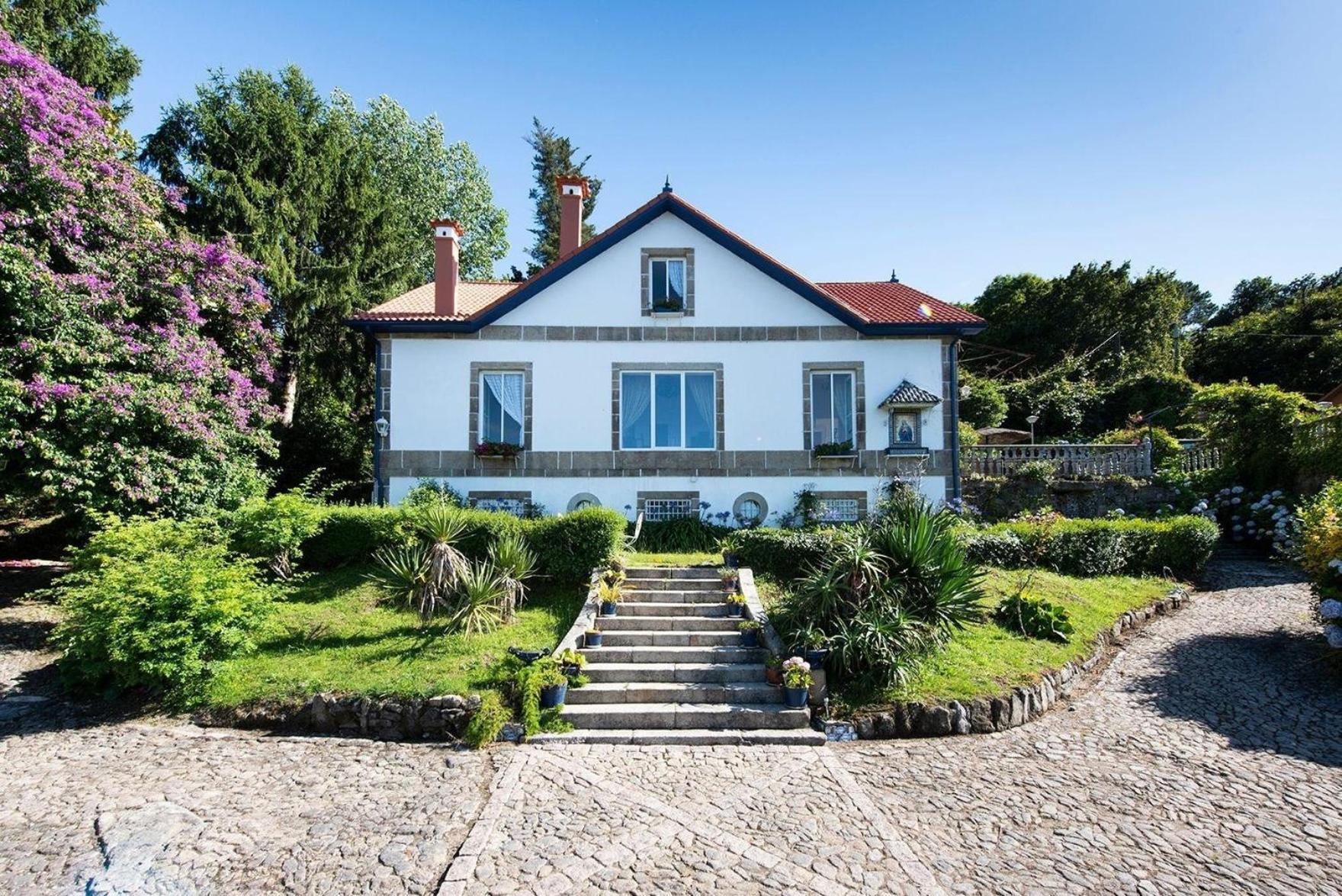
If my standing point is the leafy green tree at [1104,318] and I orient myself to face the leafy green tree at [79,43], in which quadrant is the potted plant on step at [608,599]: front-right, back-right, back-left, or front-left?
front-left

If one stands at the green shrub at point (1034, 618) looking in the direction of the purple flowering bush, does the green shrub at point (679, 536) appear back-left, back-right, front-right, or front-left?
front-right

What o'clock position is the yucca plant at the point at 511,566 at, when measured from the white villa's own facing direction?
The yucca plant is roughly at 1 o'clock from the white villa.

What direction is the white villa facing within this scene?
toward the camera

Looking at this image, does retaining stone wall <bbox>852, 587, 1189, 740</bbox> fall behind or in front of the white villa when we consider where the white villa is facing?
in front

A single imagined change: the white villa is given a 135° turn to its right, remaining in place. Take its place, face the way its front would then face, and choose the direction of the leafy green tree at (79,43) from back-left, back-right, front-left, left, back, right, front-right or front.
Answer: front-left

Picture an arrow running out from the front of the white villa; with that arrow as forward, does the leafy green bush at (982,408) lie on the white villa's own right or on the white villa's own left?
on the white villa's own left

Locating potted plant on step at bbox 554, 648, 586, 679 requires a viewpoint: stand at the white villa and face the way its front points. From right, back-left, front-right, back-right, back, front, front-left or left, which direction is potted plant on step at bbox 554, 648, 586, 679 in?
front

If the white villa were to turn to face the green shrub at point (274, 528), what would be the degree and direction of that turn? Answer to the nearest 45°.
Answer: approximately 45° to its right

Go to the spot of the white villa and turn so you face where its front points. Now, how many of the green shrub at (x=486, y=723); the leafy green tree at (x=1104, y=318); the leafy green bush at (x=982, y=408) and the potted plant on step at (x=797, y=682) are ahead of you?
2

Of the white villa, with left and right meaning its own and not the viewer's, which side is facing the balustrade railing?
left

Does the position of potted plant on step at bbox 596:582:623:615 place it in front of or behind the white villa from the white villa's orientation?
in front

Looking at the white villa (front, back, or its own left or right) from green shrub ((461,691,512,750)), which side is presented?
front

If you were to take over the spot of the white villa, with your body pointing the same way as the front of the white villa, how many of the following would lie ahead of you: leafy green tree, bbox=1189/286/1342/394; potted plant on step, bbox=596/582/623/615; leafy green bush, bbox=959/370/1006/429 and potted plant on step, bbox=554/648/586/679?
2

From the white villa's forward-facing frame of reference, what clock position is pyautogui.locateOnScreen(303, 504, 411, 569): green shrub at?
The green shrub is roughly at 2 o'clock from the white villa.

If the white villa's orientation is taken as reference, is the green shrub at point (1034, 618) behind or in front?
in front

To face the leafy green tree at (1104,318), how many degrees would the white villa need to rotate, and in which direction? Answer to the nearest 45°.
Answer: approximately 135° to its left

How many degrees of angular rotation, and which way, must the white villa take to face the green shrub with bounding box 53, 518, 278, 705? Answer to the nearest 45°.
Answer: approximately 45° to its right

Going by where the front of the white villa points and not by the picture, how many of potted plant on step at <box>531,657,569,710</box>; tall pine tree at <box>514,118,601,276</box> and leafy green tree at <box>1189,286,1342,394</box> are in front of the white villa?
1
